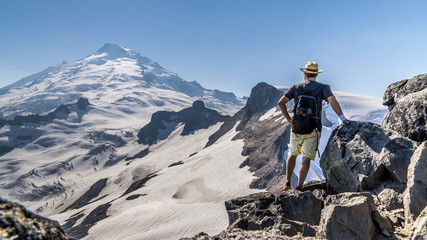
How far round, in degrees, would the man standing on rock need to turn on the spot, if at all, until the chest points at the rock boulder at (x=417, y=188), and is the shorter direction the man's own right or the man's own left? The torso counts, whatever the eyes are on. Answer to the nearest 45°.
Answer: approximately 135° to the man's own right

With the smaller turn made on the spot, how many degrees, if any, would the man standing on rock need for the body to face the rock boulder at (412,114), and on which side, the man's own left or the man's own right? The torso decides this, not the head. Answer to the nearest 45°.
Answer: approximately 90° to the man's own right

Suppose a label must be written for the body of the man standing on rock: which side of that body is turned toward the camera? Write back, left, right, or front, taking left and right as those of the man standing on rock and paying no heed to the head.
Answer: back

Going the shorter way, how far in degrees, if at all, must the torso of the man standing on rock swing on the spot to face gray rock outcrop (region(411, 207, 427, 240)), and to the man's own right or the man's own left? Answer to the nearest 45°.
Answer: approximately 180°

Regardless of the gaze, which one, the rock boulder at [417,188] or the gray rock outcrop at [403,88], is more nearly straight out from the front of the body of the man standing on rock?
the gray rock outcrop

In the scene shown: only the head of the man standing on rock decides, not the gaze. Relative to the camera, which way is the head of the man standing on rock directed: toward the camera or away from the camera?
away from the camera
